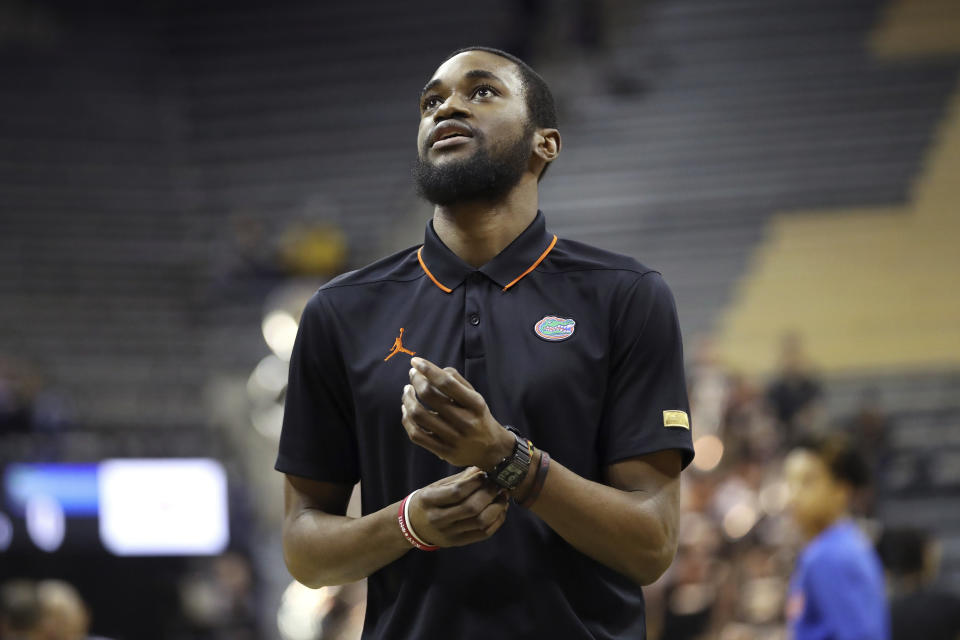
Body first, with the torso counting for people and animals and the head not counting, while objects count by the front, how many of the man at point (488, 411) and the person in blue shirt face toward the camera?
1

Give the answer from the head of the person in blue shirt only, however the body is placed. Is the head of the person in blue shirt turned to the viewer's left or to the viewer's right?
to the viewer's left

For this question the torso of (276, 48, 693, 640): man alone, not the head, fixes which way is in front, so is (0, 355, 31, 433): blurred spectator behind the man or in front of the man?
behind

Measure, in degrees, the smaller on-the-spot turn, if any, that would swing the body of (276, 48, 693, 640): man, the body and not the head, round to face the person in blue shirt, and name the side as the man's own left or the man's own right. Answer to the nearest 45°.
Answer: approximately 135° to the man's own left

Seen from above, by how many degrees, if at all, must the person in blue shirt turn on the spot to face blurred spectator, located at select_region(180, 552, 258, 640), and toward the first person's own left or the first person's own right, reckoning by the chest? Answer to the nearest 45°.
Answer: approximately 45° to the first person's own right

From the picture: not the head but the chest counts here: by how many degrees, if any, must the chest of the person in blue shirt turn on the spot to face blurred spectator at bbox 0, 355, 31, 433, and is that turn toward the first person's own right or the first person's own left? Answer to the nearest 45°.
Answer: approximately 45° to the first person's own right

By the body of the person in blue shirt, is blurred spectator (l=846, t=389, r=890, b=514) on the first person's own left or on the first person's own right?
on the first person's own right

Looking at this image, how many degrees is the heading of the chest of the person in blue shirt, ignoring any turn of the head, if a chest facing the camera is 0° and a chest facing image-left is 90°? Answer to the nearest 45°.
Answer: approximately 90°

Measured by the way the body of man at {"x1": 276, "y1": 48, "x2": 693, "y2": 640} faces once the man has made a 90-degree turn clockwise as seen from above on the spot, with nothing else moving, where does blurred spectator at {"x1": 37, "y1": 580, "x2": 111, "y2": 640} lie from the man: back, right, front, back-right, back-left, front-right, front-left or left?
front-right

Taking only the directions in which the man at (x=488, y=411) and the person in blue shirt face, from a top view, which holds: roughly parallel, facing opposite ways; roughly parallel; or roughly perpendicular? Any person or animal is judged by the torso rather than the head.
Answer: roughly perpendicular
